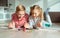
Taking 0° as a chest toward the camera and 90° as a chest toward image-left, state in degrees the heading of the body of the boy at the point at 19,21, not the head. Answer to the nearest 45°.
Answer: approximately 0°
